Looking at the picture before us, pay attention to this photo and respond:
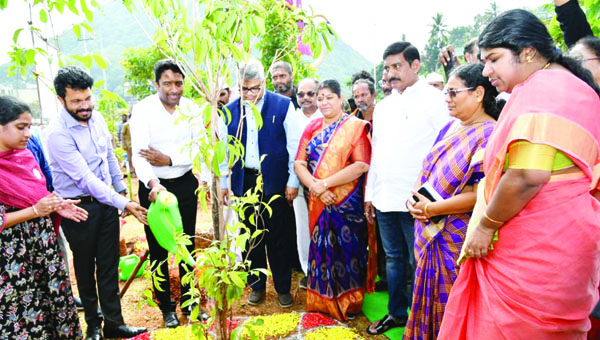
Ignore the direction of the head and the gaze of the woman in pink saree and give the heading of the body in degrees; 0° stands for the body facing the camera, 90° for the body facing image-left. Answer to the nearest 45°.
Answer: approximately 90°

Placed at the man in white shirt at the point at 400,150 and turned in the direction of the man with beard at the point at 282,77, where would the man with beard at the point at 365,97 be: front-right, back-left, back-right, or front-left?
front-right

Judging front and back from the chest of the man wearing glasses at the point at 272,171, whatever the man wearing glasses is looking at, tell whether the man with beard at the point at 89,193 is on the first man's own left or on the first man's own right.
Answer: on the first man's own right

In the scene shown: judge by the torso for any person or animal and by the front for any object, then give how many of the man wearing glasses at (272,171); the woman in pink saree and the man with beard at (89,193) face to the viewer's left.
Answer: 1

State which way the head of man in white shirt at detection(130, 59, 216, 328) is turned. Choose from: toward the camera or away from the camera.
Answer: toward the camera

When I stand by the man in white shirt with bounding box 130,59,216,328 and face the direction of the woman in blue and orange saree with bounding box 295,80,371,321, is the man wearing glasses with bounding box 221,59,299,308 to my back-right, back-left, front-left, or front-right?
front-left

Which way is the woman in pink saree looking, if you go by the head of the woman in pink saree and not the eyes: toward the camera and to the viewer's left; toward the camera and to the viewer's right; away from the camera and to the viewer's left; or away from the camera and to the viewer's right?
toward the camera and to the viewer's left

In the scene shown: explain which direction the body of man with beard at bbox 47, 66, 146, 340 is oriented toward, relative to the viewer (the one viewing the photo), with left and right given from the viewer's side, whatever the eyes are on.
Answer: facing the viewer and to the right of the viewer

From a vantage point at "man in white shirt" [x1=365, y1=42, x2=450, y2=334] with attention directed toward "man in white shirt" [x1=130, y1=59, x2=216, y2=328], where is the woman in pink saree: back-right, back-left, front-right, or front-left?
back-left

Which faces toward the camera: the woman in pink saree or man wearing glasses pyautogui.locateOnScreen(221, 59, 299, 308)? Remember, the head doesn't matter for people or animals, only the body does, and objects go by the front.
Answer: the man wearing glasses

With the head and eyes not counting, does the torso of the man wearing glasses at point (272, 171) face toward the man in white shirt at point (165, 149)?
no

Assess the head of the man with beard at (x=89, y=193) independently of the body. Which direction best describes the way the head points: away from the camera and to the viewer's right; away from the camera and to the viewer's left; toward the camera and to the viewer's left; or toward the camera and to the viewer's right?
toward the camera and to the viewer's right

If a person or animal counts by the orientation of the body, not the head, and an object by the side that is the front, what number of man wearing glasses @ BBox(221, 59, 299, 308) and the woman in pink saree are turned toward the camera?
1

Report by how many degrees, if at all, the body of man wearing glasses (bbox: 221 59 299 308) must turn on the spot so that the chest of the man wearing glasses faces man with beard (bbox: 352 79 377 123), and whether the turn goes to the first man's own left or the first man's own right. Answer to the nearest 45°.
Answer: approximately 135° to the first man's own left

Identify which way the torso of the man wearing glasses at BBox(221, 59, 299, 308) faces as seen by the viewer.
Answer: toward the camera

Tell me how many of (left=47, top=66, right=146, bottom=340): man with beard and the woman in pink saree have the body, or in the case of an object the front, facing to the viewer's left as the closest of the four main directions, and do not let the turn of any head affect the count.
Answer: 1

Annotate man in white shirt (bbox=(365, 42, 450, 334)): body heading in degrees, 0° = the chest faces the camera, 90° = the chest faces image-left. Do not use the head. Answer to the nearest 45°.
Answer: approximately 45°
